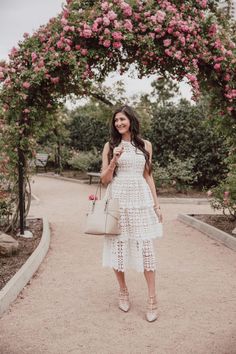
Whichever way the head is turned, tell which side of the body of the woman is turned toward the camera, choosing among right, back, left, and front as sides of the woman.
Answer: front

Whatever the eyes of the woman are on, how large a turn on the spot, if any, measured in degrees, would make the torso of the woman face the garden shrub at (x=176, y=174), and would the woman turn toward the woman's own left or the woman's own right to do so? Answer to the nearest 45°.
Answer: approximately 180°

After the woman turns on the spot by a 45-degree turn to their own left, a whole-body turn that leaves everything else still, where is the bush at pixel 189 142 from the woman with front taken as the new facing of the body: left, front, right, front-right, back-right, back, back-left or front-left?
back-left

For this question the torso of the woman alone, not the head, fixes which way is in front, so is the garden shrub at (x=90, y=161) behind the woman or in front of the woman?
behind

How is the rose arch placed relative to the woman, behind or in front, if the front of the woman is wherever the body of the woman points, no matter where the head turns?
behind
